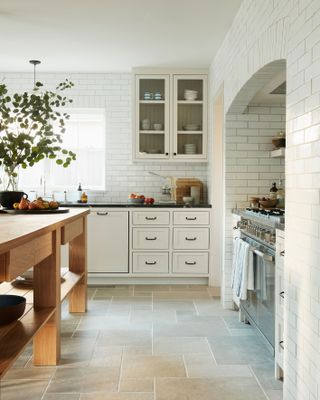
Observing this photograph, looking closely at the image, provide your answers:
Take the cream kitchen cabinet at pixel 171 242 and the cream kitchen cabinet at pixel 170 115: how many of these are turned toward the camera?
2

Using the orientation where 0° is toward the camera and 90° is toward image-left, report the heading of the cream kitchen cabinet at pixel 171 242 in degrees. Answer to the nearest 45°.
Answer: approximately 0°

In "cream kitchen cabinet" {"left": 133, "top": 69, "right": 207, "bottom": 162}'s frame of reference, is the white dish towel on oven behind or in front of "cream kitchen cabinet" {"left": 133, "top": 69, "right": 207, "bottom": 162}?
in front

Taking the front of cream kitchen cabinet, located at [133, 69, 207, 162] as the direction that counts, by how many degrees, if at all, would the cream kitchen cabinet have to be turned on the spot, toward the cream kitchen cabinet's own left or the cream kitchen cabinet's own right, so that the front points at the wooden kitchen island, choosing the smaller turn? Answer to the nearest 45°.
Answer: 0° — it already faces it

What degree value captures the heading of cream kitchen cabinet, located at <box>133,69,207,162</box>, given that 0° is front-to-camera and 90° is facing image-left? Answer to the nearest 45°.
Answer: approximately 0°

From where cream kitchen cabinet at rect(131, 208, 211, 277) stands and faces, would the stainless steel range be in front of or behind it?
in front

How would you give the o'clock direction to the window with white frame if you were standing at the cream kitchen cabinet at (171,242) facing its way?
The window with white frame is roughly at 4 o'clock from the cream kitchen cabinet.

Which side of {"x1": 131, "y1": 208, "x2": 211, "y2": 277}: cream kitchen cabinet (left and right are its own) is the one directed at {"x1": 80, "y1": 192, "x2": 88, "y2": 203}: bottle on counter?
right

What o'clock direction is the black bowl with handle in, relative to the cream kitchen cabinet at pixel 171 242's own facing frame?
The black bowl with handle is roughly at 1 o'clock from the cream kitchen cabinet.

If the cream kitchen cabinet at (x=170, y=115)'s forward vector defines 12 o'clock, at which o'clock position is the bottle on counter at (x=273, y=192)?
The bottle on counter is roughly at 11 o'clock from the cream kitchen cabinet.
